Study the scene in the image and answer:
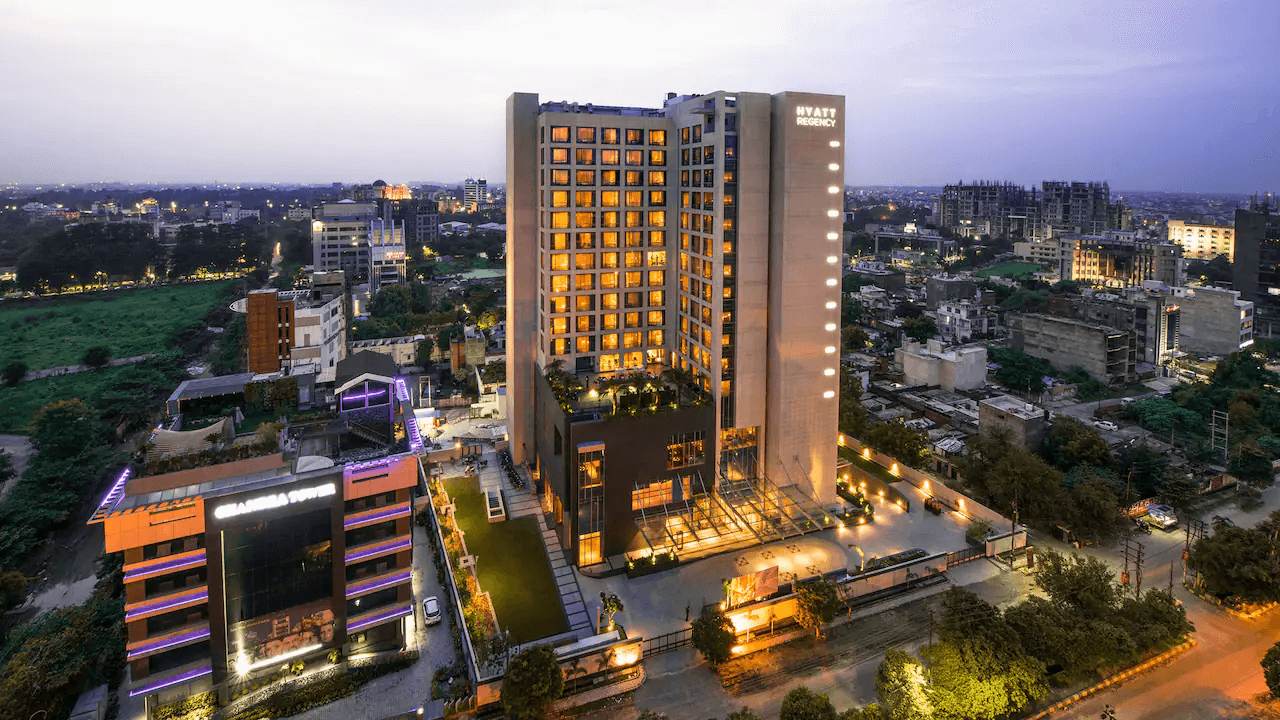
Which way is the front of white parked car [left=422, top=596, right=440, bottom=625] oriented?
toward the camera

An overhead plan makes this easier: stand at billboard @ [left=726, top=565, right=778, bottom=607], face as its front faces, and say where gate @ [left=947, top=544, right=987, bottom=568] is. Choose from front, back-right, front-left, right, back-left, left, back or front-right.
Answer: left

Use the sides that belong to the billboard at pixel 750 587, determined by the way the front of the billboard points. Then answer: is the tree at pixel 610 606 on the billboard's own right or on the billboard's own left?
on the billboard's own right

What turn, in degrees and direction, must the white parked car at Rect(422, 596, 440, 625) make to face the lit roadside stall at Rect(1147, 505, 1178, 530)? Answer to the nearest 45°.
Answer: approximately 90° to its left

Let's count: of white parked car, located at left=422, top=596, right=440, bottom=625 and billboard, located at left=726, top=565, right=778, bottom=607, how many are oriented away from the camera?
0

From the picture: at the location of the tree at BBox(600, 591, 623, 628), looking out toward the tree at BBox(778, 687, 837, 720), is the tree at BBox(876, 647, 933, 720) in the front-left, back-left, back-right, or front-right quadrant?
front-left

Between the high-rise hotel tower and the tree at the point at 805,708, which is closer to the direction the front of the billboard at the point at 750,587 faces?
the tree

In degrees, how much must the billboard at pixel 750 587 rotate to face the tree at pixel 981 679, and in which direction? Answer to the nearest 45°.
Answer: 0° — it already faces it

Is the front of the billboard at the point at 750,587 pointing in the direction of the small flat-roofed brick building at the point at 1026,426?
no

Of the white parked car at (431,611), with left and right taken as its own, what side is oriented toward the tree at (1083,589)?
left

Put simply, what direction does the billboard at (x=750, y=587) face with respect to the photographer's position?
facing the viewer and to the right of the viewer

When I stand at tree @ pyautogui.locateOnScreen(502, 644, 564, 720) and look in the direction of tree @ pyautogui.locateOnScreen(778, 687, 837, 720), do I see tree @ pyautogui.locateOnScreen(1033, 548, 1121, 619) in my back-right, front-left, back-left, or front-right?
front-left

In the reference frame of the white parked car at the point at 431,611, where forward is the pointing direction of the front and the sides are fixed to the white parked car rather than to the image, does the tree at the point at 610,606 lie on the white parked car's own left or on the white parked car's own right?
on the white parked car's own left

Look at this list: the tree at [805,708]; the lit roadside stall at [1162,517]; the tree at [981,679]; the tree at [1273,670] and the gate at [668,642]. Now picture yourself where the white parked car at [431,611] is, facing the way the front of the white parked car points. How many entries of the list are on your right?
0

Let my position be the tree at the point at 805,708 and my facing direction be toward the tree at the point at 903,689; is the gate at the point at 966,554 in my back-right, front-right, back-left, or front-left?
front-left
